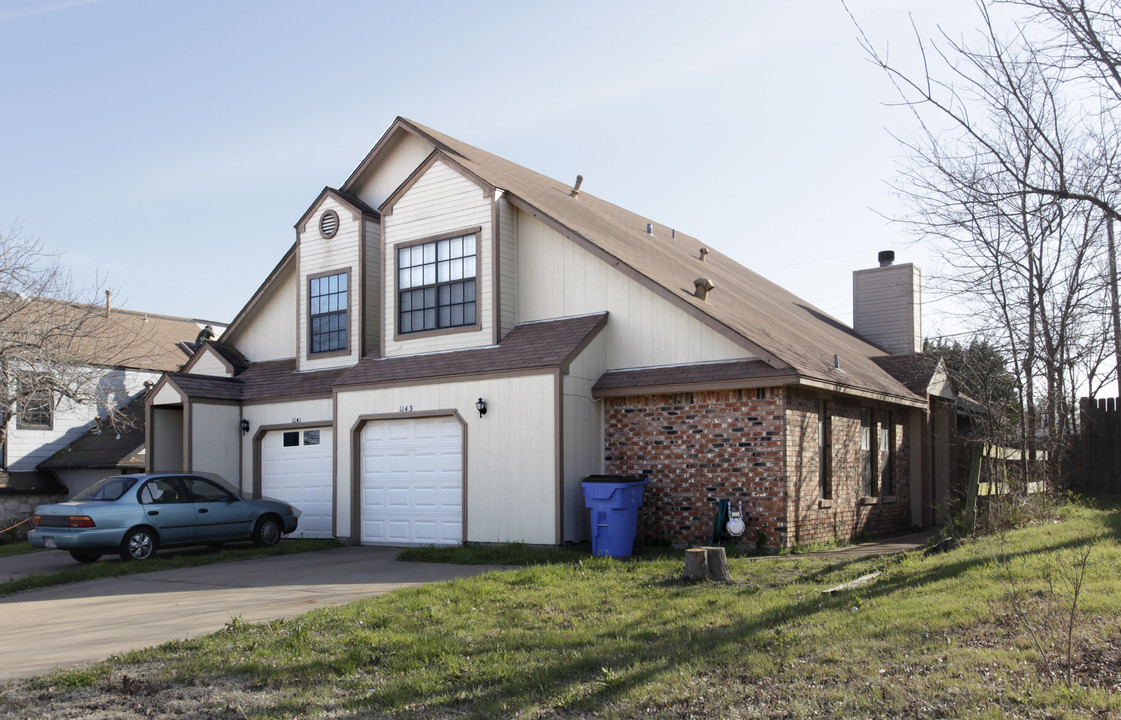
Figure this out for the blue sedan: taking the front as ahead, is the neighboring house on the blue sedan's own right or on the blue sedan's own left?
on the blue sedan's own left

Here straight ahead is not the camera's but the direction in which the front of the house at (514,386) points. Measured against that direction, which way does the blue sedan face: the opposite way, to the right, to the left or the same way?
the opposite way

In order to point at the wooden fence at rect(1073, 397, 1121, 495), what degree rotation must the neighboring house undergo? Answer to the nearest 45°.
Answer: approximately 90° to its left

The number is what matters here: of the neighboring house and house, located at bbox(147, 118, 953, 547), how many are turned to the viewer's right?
0

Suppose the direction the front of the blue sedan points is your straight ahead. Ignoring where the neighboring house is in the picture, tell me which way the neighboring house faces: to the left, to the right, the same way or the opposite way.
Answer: the opposite way

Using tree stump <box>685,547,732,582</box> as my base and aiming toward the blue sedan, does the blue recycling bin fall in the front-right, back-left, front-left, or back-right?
front-right

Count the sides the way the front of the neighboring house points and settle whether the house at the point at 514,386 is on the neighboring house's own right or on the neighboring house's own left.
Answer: on the neighboring house's own left

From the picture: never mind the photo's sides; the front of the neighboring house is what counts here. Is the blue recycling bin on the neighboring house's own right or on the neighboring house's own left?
on the neighboring house's own left

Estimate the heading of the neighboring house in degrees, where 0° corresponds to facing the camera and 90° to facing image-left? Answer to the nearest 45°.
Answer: approximately 45°

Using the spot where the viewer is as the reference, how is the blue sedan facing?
facing away from the viewer and to the right of the viewer

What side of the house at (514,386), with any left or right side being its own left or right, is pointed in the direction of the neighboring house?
right

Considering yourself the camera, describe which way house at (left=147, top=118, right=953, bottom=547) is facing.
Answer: facing the viewer and to the left of the viewer

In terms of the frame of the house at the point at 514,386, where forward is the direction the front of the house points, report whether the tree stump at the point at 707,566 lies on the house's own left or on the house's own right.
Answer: on the house's own left
